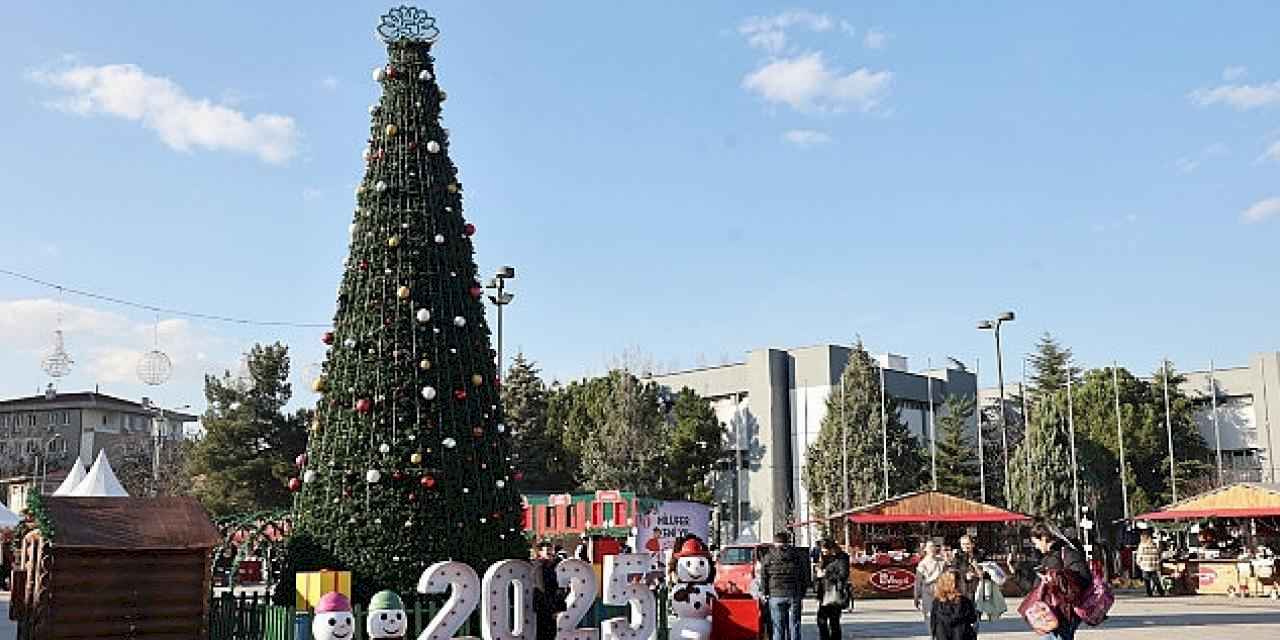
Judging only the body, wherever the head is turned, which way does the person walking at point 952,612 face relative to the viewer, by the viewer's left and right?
facing away from the viewer

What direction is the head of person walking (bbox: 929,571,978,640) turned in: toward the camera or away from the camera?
away from the camera

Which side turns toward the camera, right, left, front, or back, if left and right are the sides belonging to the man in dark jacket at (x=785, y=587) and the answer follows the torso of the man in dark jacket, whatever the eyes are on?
back

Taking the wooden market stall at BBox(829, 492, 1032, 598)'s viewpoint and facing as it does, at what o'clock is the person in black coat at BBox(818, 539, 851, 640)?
The person in black coat is roughly at 12 o'clock from the wooden market stall.

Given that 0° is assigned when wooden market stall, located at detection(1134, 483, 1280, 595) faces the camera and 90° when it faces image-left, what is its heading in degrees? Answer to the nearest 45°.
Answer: approximately 0°

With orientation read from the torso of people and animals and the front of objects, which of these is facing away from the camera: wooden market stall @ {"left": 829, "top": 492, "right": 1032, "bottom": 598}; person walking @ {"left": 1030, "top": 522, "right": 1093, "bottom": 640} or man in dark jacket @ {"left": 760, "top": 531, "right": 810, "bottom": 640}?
the man in dark jacket

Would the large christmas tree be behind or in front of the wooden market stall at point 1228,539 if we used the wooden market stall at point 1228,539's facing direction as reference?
in front

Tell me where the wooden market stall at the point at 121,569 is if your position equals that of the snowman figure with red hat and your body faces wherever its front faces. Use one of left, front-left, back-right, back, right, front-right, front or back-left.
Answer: right

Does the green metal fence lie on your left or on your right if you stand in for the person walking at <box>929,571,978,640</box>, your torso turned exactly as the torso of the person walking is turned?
on your left
